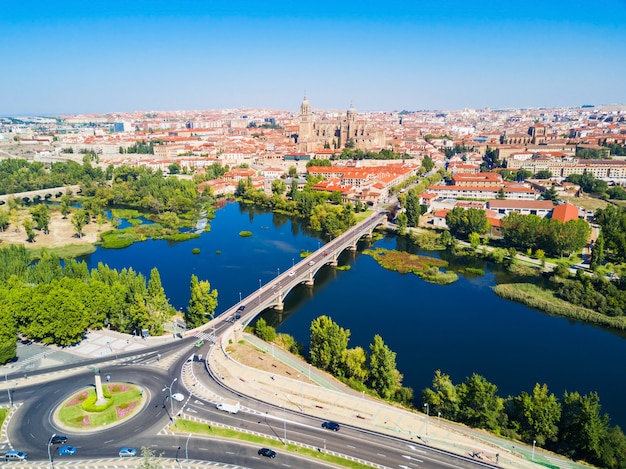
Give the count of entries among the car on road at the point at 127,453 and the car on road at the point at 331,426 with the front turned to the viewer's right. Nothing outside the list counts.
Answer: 1

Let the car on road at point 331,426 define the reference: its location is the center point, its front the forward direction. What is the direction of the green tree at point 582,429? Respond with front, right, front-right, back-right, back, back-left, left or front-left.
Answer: back-right

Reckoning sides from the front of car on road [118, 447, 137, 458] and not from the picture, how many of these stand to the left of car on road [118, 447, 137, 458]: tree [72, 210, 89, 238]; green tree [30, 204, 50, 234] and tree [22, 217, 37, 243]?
3

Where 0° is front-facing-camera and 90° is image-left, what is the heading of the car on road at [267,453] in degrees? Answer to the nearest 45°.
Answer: approximately 315°

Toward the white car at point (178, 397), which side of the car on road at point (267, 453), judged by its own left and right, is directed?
back

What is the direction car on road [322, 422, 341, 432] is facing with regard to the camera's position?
facing away from the viewer and to the left of the viewer

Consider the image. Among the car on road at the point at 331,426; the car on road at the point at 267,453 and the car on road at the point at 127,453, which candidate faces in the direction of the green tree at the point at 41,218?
the car on road at the point at 331,426

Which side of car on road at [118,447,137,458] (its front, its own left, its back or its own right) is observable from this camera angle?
right

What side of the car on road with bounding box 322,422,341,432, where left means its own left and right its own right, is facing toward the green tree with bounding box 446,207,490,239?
right

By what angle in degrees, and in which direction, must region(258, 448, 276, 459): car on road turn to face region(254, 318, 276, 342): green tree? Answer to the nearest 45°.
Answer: approximately 135° to its left

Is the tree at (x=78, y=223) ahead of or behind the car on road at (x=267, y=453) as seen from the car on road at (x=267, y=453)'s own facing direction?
behind
